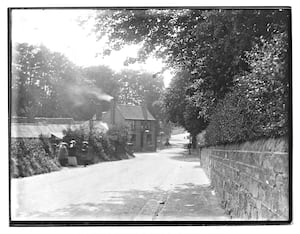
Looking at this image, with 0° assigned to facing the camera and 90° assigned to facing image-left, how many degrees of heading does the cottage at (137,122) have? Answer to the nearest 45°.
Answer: approximately 315°

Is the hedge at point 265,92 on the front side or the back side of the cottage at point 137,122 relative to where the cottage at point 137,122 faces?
on the front side

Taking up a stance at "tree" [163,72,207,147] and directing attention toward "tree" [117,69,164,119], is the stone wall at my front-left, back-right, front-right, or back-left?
back-left

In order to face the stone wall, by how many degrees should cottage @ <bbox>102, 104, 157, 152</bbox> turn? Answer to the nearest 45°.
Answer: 0° — it already faces it

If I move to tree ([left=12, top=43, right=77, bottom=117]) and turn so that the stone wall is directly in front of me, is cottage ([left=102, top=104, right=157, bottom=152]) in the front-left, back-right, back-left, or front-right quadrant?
front-left
